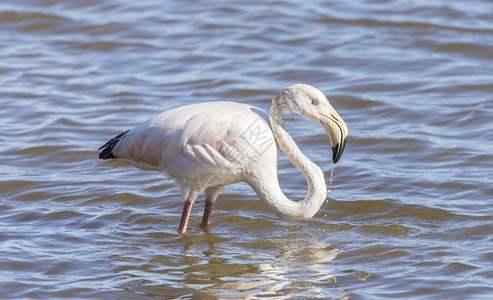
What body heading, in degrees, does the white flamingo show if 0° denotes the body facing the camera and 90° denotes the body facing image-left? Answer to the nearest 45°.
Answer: approximately 270°
